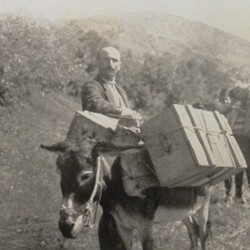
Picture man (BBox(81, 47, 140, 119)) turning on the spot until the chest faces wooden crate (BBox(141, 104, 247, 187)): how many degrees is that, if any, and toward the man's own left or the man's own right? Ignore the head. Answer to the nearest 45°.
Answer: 0° — they already face it

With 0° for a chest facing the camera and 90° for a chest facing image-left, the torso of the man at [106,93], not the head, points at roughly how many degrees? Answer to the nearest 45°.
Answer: approximately 315°

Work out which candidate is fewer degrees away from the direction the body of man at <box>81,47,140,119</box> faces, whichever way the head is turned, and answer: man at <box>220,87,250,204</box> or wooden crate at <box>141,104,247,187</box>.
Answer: the wooden crate

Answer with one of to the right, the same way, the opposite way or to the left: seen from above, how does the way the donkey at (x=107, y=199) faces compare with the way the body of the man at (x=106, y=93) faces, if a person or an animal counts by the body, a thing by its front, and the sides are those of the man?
to the right

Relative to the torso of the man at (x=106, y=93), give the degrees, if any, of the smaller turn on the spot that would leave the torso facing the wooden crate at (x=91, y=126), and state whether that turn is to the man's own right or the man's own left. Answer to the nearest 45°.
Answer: approximately 45° to the man's own right

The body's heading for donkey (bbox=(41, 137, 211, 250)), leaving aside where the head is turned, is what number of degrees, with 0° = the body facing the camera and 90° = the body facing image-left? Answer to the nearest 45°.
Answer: approximately 45°

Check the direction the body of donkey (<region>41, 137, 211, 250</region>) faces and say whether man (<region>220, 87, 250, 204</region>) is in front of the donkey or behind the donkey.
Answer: behind

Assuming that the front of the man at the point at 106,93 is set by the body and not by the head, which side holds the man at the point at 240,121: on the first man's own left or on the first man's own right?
on the first man's own left
